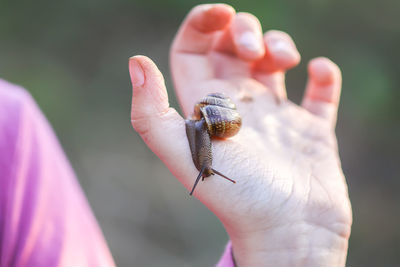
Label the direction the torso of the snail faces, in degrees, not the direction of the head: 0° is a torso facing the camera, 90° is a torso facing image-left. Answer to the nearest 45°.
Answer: approximately 0°
